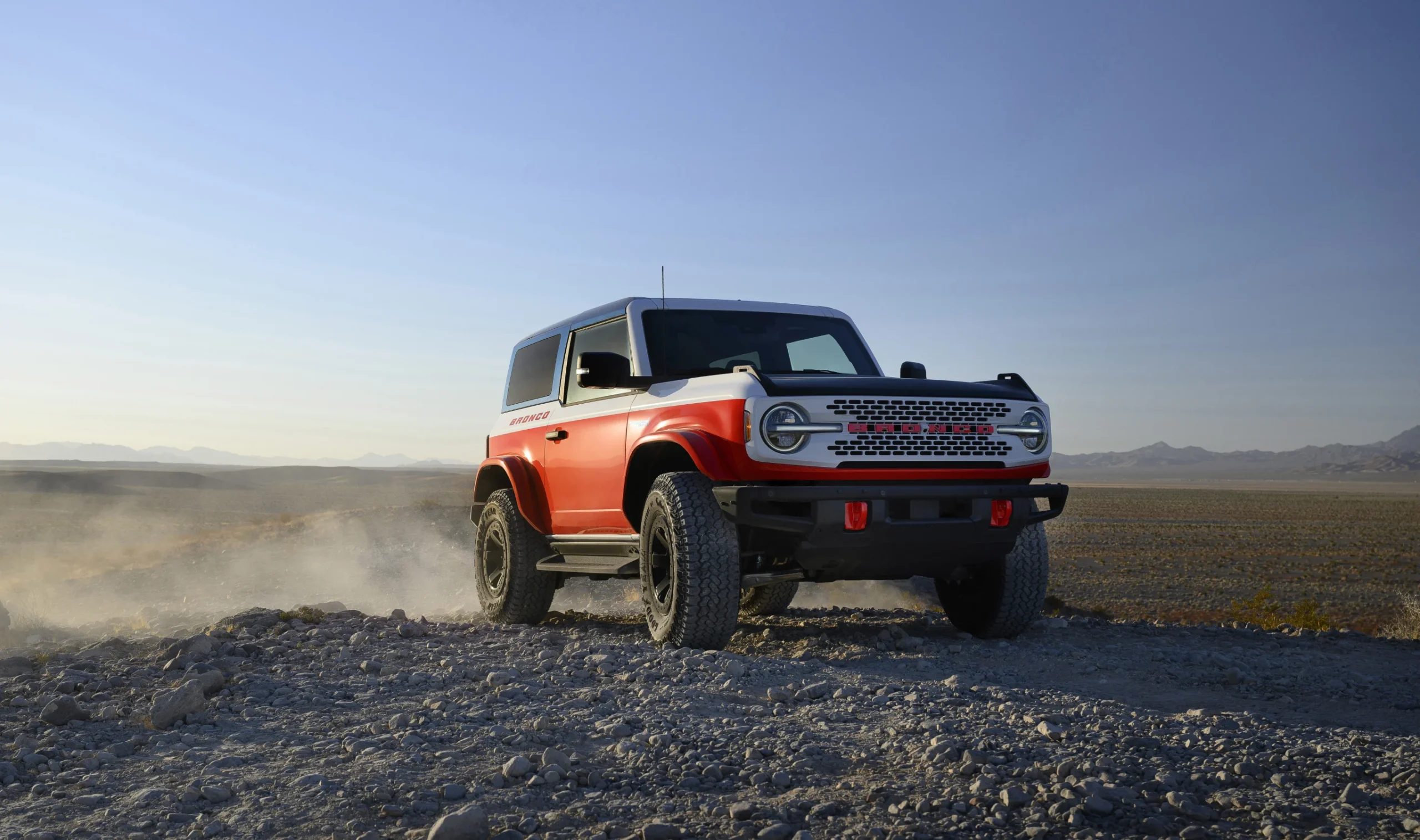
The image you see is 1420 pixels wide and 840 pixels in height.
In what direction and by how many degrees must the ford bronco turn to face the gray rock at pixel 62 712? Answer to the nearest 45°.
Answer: approximately 90° to its right

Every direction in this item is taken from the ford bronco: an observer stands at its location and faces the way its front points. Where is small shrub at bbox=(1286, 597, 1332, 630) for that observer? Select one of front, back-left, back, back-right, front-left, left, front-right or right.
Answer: left

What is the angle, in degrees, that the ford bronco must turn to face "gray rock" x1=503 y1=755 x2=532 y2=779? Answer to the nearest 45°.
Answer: approximately 45° to its right

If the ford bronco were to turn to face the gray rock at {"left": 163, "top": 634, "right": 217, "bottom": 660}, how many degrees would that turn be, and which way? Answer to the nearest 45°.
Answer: approximately 135° to its right

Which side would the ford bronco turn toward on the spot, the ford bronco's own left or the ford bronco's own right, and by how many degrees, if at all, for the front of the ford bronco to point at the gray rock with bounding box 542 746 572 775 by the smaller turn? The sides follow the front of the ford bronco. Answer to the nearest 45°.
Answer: approximately 45° to the ford bronco's own right

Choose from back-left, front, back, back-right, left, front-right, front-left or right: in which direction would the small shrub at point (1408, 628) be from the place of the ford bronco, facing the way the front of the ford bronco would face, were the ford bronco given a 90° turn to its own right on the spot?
back

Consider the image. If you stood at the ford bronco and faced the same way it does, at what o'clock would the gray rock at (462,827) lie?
The gray rock is roughly at 2 o'clock from the ford bronco.

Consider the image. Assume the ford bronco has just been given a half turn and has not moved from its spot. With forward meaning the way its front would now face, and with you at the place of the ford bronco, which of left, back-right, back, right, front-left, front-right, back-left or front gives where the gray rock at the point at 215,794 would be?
left

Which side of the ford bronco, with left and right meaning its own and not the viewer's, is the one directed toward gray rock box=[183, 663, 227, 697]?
right

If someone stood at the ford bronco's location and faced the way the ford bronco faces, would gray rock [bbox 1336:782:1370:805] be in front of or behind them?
in front

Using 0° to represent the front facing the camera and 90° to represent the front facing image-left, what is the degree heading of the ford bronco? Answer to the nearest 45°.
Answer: approximately 315°

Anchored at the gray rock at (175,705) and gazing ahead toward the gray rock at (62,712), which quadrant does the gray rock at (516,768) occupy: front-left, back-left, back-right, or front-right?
back-left
